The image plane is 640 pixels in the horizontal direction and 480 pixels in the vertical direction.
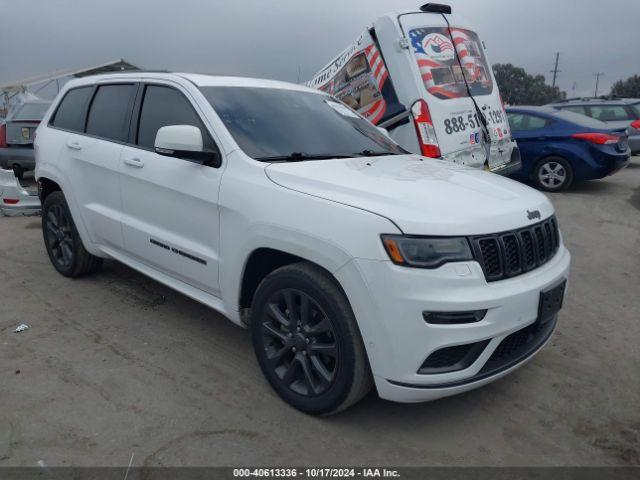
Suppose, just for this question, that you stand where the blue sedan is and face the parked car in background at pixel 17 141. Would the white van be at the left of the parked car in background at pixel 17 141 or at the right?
left

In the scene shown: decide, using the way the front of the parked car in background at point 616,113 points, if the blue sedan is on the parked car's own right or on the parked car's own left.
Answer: on the parked car's own left

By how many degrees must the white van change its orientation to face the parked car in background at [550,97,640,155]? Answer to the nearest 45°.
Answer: approximately 90° to its right

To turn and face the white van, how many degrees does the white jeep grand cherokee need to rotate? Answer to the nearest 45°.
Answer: approximately 135° to its left

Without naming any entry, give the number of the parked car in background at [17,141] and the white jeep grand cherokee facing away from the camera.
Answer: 1

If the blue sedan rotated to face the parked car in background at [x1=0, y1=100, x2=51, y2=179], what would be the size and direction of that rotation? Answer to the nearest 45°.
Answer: approximately 45° to its left

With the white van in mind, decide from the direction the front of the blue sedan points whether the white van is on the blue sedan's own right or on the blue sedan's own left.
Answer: on the blue sedan's own left

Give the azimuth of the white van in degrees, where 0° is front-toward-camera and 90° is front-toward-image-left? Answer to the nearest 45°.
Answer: approximately 135°

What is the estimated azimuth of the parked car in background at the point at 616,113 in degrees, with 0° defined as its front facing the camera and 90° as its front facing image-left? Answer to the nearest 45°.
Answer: approximately 135°

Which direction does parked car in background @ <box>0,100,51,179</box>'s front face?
away from the camera

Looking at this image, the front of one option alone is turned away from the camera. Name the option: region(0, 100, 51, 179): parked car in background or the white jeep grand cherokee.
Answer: the parked car in background

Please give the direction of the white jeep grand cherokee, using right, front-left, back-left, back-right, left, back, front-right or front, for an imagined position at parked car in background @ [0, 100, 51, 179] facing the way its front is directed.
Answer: back
